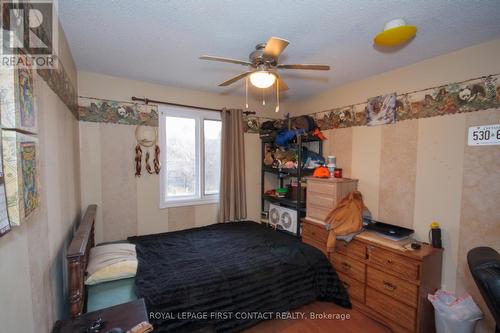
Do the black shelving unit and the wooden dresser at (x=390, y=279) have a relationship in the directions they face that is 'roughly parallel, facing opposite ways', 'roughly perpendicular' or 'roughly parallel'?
roughly parallel

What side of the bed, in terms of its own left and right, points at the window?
left

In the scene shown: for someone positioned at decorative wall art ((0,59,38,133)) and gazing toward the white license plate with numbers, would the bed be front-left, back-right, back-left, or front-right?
front-left

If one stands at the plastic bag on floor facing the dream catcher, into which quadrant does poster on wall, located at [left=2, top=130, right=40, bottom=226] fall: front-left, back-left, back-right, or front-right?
front-left

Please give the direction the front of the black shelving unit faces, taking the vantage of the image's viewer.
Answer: facing the viewer and to the left of the viewer

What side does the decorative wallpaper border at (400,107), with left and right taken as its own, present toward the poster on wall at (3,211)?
front

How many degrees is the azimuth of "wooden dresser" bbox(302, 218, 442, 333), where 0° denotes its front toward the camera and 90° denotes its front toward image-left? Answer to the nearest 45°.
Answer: approximately 45°

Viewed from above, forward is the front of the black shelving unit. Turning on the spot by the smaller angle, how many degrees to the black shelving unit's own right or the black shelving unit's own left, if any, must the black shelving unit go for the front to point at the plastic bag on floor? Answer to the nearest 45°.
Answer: approximately 90° to the black shelving unit's own left

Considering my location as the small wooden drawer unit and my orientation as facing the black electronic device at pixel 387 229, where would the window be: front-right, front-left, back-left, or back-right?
back-right

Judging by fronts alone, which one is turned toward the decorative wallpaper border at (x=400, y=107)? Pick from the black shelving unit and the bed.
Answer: the bed

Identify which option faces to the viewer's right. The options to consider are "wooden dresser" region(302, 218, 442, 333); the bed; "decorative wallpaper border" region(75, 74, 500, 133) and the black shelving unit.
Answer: the bed

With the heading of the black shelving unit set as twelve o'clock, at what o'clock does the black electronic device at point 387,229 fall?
The black electronic device is roughly at 9 o'clock from the black shelving unit.

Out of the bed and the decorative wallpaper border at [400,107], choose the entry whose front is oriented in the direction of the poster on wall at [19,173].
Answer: the decorative wallpaper border

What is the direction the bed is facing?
to the viewer's right
